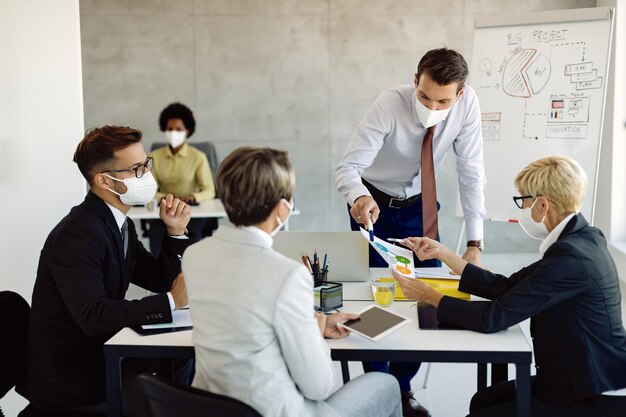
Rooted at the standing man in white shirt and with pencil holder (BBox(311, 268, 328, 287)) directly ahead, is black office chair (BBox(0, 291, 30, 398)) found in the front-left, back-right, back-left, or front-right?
front-right

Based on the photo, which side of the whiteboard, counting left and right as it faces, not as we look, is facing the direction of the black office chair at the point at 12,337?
front

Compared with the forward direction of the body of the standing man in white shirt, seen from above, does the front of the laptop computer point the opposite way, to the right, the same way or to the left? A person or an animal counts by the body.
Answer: the opposite way

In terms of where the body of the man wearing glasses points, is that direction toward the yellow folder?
yes

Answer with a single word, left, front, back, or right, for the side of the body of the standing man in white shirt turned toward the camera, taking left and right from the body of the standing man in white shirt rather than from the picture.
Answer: front

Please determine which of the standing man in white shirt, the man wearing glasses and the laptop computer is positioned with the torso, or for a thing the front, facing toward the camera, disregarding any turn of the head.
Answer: the standing man in white shirt

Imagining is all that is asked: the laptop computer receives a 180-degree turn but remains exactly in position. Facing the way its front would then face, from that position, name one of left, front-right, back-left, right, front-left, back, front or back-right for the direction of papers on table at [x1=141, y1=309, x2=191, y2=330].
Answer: front-right

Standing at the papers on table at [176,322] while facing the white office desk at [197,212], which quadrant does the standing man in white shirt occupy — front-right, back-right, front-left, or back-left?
front-right

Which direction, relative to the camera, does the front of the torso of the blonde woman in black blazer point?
to the viewer's left

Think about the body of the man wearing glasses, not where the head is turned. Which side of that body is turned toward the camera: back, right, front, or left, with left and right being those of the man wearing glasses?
right

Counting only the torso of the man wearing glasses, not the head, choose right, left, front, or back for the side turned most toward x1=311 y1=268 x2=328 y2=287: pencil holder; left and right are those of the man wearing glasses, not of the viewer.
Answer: front

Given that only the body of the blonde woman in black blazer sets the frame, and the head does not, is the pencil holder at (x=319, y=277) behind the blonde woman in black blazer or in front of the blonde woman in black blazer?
in front

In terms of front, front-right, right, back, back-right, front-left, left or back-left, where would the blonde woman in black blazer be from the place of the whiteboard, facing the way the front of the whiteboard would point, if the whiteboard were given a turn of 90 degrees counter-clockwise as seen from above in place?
front-right

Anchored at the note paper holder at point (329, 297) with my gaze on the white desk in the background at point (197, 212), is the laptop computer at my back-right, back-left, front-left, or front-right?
front-right

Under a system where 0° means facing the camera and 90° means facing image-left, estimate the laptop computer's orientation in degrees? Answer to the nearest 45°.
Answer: approximately 180°
